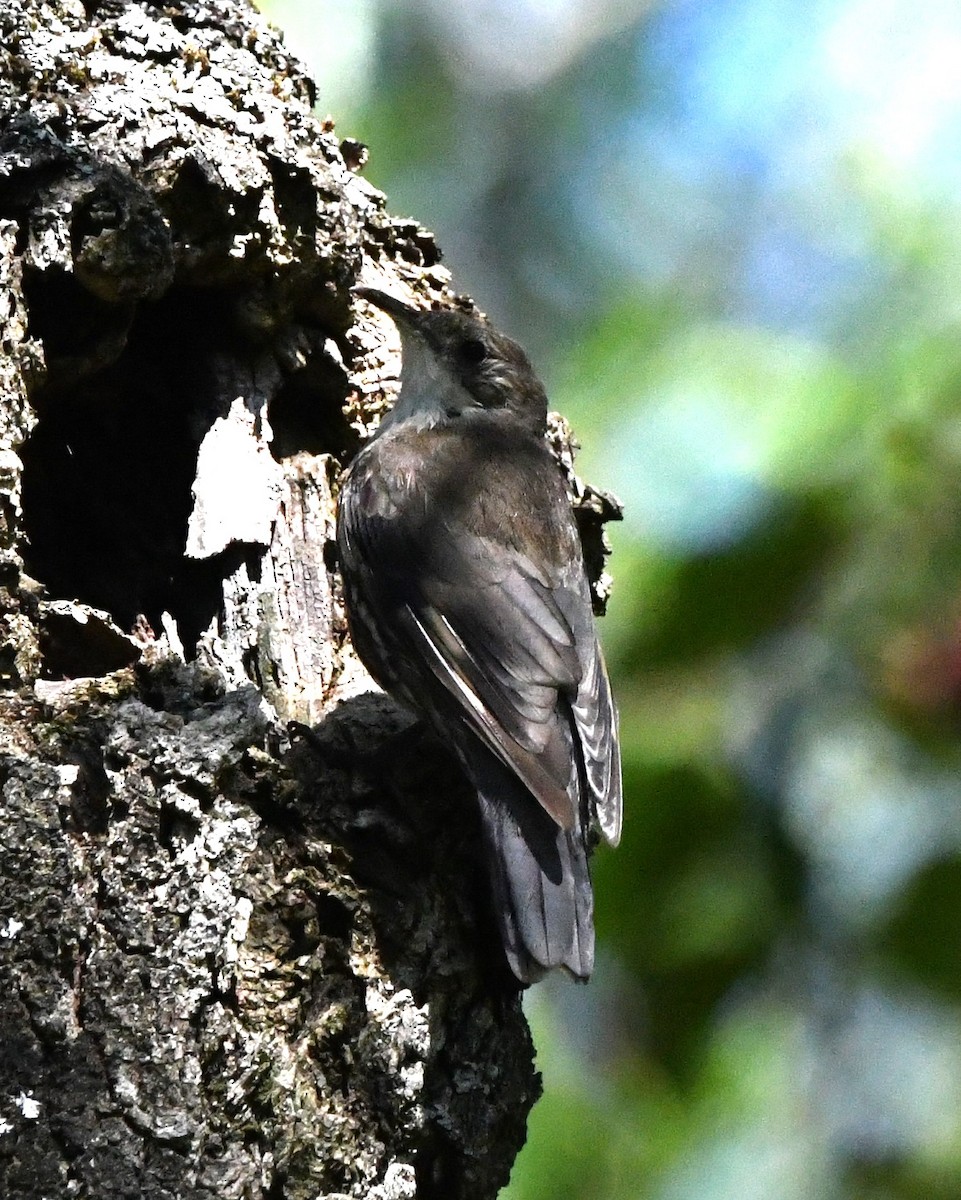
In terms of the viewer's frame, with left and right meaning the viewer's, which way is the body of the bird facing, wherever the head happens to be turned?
facing away from the viewer and to the left of the viewer
